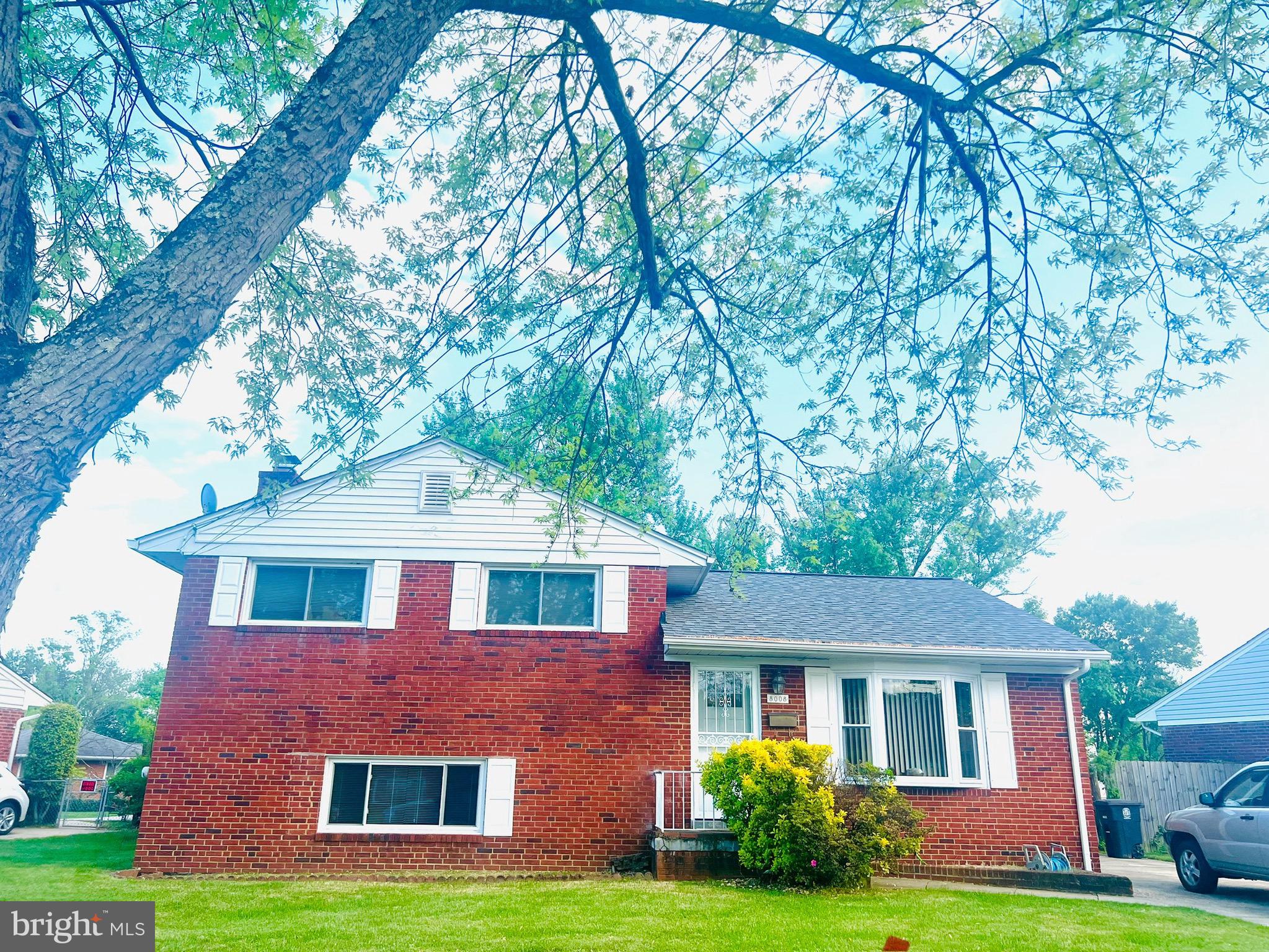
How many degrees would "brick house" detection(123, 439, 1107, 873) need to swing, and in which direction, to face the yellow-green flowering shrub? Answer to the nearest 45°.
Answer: approximately 45° to its left

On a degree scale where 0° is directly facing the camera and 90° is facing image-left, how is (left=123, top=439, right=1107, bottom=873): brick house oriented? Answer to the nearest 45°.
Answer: approximately 0°

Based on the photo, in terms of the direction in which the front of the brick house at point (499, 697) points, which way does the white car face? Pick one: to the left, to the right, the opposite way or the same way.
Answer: the opposite way

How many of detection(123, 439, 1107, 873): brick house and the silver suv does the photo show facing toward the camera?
1

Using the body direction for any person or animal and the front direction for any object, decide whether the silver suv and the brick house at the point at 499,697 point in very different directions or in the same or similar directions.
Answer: very different directions

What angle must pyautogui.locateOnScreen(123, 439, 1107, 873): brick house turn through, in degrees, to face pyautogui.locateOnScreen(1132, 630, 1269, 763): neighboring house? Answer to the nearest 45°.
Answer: approximately 135° to its left

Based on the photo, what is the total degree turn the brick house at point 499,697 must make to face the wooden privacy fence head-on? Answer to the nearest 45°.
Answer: approximately 135° to its left

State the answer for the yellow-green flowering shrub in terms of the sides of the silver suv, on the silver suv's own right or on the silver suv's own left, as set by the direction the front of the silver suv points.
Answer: on the silver suv's own left
